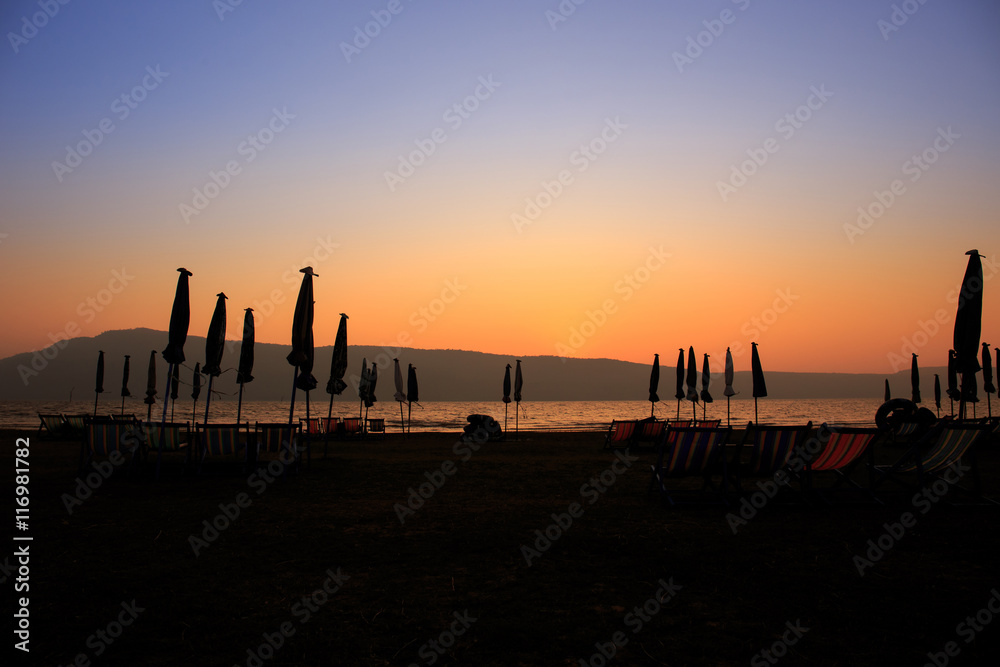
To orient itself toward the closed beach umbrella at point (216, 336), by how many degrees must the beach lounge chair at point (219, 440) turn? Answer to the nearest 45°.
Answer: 0° — it already faces it

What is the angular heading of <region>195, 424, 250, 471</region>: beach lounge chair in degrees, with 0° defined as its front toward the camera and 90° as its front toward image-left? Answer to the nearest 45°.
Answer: approximately 180°

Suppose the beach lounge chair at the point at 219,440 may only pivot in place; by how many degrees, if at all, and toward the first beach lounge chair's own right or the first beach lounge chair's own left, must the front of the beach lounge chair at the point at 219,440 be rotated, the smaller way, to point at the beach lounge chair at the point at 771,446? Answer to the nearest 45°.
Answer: approximately 135° to the first beach lounge chair's own right

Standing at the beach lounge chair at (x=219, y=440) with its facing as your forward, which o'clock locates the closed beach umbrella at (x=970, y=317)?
The closed beach umbrella is roughly at 4 o'clock from the beach lounge chair.

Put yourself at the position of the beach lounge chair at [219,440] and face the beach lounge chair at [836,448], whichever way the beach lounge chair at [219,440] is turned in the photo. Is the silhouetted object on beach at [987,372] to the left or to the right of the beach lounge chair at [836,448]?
left

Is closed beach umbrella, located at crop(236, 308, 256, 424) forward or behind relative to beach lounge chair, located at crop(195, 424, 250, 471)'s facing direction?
forward

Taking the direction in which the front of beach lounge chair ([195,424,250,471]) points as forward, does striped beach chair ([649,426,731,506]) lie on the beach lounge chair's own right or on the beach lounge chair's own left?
on the beach lounge chair's own right

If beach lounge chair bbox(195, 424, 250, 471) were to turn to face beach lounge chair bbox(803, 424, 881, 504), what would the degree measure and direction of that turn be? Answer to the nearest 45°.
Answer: approximately 135° to its right

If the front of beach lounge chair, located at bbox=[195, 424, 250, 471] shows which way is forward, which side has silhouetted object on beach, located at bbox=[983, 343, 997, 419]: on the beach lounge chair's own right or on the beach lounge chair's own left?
on the beach lounge chair's own right
